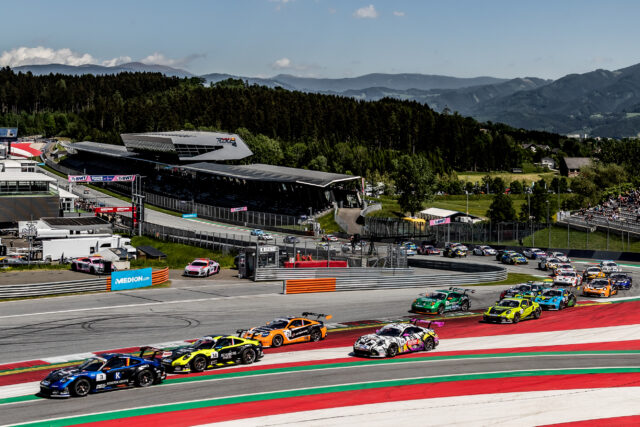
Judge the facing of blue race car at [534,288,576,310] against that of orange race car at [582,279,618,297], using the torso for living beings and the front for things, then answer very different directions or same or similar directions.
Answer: same or similar directions

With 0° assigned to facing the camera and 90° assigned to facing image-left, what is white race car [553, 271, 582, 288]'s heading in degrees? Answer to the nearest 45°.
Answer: approximately 45°

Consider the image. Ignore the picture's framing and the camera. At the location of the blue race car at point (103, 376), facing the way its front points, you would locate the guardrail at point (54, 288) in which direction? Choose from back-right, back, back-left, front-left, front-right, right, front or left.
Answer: back-right

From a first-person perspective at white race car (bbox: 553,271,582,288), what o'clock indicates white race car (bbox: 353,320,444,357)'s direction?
white race car (bbox: 353,320,444,357) is roughly at 11 o'clock from white race car (bbox: 553,271,582,288).

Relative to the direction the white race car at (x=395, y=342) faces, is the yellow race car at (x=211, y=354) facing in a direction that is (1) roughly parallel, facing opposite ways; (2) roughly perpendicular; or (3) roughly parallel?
roughly parallel

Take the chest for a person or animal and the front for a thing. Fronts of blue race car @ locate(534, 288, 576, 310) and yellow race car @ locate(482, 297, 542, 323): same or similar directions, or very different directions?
same or similar directions

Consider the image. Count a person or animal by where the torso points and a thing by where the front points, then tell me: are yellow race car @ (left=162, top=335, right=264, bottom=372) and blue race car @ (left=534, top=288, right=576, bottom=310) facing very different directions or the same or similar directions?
same or similar directions

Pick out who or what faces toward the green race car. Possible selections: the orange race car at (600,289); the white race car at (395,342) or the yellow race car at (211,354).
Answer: the orange race car

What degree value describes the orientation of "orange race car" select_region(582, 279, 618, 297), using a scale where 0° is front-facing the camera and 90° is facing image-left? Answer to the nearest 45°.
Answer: approximately 45°

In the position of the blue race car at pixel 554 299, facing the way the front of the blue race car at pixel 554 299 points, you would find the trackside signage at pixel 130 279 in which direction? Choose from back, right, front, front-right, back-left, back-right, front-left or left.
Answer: front-right

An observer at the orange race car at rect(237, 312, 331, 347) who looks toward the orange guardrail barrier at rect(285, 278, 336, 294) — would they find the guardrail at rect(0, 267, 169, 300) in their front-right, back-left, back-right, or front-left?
front-left

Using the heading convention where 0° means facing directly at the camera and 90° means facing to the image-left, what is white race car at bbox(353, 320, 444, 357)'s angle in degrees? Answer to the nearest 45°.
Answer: approximately 45°

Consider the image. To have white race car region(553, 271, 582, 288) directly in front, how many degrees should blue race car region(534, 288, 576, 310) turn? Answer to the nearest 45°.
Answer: approximately 135° to its right

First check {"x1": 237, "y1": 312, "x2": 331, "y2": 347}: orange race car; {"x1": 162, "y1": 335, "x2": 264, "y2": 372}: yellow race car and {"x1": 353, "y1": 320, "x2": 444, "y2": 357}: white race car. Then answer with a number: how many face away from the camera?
0

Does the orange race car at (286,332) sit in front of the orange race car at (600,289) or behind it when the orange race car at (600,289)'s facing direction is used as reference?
in front

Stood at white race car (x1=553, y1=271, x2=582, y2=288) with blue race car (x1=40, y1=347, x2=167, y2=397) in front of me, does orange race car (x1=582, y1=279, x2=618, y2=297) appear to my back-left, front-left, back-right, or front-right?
front-left

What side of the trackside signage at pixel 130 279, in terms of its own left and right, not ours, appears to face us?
front
